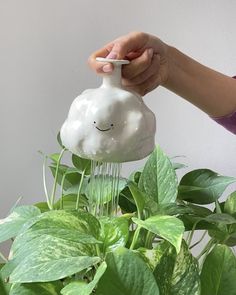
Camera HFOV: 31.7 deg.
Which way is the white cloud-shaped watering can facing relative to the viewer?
toward the camera
